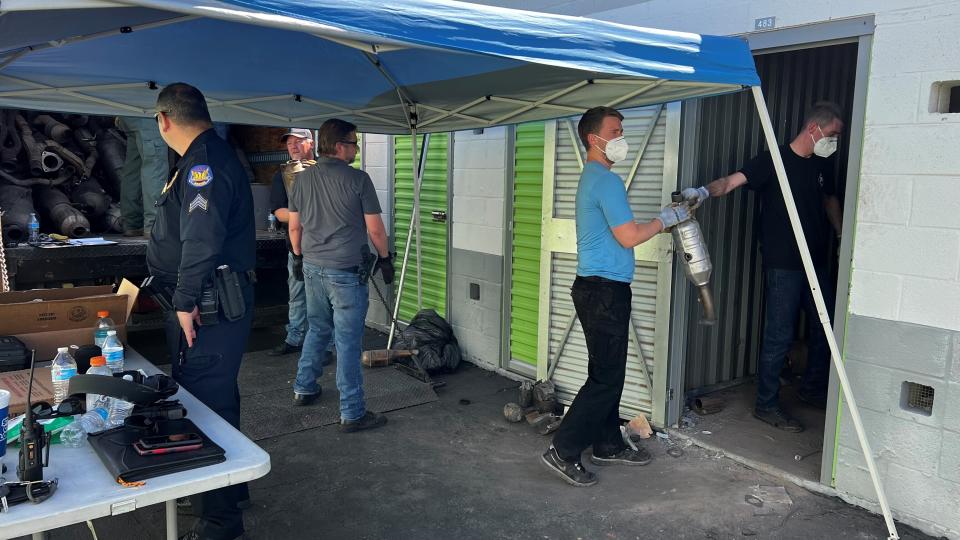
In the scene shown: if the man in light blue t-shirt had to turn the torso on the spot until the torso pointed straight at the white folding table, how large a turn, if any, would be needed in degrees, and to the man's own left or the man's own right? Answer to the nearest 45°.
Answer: approximately 135° to the man's own right

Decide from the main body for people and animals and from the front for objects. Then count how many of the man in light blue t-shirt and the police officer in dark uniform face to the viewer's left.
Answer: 1

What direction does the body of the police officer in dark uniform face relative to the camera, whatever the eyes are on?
to the viewer's left

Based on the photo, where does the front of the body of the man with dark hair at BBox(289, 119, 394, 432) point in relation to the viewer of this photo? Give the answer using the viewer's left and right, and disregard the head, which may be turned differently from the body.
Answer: facing away from the viewer and to the right of the viewer

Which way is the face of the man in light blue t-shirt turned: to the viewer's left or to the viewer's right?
to the viewer's right

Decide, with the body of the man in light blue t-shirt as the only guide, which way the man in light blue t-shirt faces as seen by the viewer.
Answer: to the viewer's right

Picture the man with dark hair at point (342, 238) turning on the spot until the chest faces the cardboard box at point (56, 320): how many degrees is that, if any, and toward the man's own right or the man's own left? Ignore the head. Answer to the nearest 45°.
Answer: approximately 180°
